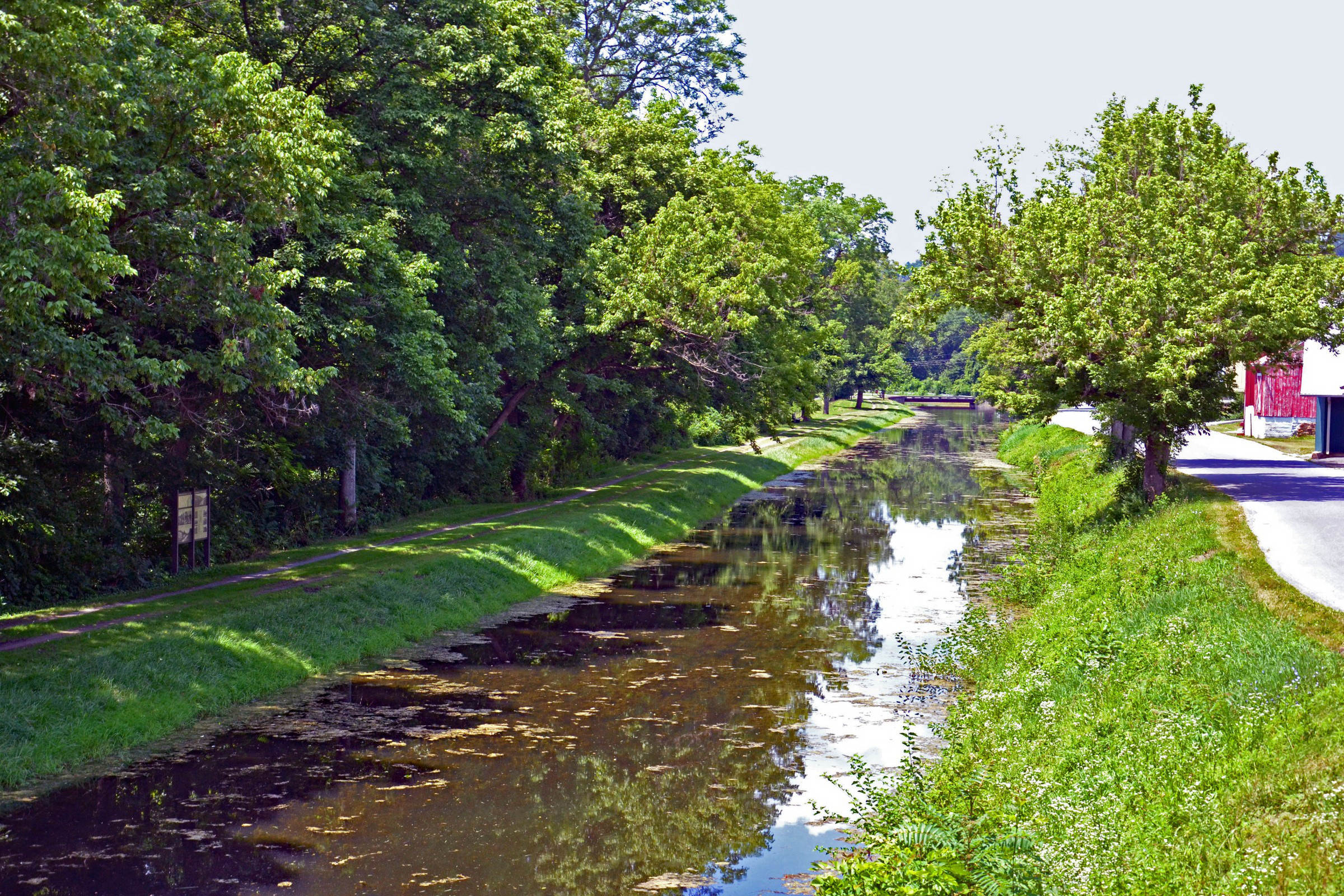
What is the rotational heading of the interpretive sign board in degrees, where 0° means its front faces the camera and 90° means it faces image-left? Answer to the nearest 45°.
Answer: approximately 315°
